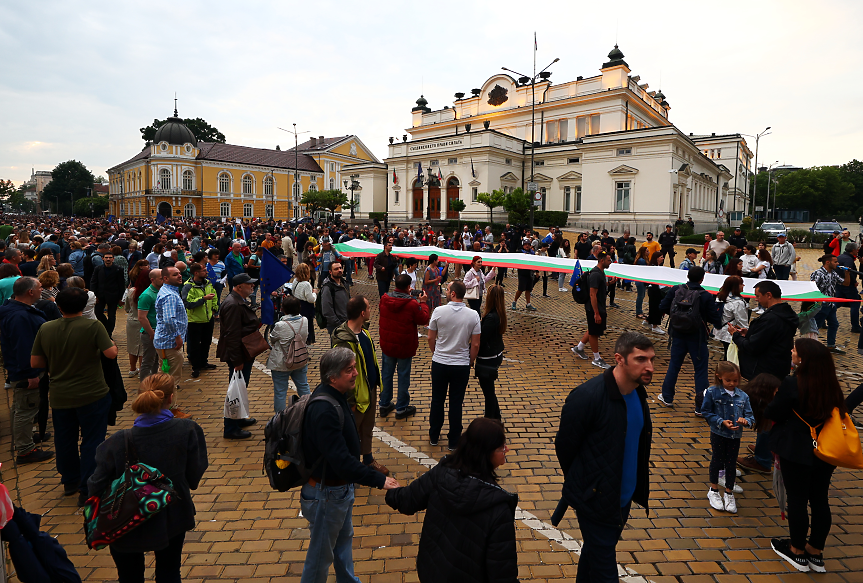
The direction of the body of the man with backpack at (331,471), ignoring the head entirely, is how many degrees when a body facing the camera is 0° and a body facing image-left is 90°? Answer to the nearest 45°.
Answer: approximately 270°

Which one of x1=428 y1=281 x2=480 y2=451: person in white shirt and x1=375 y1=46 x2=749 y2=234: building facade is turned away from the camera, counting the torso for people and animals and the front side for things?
the person in white shirt

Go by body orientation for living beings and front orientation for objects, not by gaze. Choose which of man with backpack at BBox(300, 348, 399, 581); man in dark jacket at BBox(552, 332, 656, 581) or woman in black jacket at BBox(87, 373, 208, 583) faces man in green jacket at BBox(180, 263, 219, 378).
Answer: the woman in black jacket

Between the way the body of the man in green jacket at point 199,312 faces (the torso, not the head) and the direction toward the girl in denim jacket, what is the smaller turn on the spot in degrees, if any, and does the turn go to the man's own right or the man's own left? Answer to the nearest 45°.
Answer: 0° — they already face them

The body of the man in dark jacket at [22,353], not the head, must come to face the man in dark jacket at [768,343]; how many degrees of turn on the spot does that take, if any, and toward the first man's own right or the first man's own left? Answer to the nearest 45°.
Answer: approximately 45° to the first man's own right

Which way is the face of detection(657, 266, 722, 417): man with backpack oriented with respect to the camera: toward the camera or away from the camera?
away from the camera

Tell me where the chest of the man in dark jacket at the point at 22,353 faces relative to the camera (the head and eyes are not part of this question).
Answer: to the viewer's right

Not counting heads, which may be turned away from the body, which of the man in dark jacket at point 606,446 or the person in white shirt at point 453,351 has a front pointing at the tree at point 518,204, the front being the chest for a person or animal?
the person in white shirt

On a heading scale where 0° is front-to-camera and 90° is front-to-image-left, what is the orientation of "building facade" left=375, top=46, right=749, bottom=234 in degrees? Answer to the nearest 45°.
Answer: approximately 45°

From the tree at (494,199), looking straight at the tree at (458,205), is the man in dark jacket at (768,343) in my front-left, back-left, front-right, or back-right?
back-left

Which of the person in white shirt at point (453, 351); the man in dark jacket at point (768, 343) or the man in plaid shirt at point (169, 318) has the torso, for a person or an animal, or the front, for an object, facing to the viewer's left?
the man in dark jacket

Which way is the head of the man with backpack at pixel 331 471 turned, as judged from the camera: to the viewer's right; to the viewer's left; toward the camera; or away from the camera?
to the viewer's right

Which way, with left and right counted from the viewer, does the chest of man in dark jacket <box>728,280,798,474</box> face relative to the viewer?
facing to the left of the viewer
